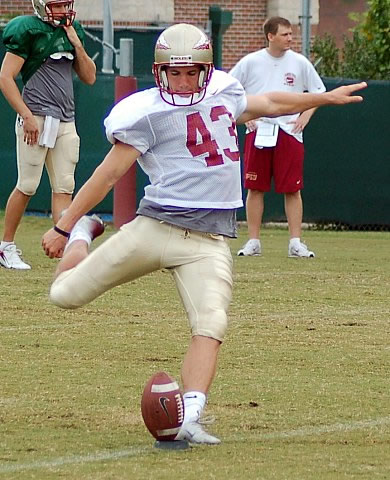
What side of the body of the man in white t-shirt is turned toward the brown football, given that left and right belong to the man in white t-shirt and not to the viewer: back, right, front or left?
front

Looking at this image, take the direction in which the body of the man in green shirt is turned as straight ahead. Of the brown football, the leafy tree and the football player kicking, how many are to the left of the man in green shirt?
1

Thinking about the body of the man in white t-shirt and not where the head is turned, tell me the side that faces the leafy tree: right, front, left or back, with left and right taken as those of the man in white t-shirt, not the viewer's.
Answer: back

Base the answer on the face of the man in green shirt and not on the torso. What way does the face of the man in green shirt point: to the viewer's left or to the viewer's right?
to the viewer's right

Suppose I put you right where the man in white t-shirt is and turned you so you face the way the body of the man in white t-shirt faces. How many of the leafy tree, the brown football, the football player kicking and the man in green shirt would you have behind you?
1

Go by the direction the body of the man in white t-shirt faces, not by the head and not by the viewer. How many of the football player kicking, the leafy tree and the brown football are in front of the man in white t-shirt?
2

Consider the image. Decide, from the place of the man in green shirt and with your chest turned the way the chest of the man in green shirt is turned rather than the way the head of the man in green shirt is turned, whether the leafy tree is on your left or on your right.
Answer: on your left

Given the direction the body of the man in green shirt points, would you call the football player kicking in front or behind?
in front

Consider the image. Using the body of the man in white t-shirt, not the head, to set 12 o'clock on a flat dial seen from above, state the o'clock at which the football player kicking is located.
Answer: The football player kicking is roughly at 12 o'clock from the man in white t-shirt.

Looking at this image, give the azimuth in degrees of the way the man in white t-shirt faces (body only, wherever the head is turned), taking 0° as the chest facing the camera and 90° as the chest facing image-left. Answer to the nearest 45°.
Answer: approximately 0°
